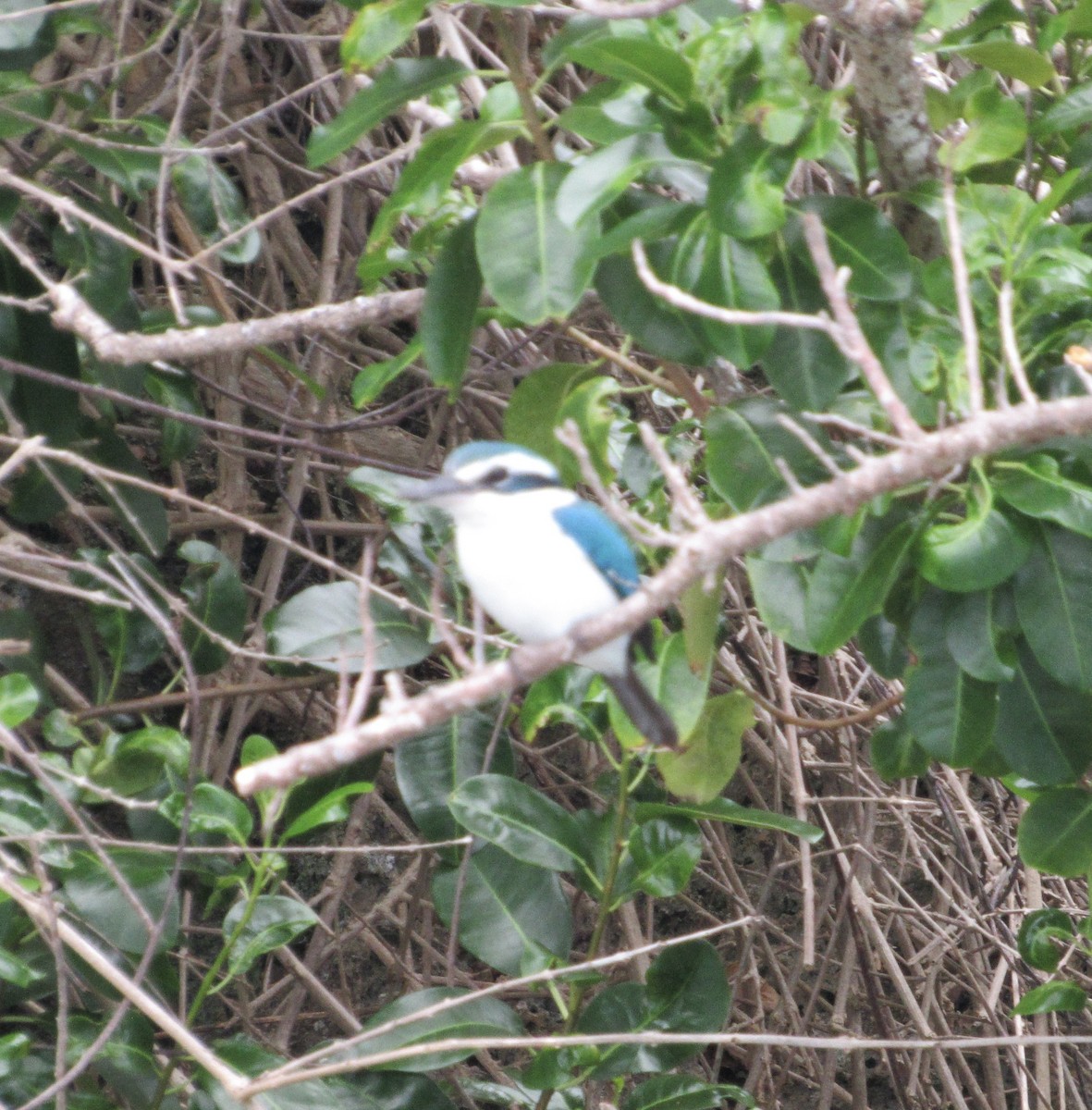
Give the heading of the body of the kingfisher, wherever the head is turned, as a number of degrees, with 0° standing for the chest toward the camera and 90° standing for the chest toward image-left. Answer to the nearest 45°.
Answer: approximately 45°

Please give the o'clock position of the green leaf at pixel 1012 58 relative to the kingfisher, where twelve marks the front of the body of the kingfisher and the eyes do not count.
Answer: The green leaf is roughly at 7 o'clock from the kingfisher.

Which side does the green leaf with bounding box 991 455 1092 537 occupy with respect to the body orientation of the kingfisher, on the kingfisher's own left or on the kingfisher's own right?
on the kingfisher's own left
